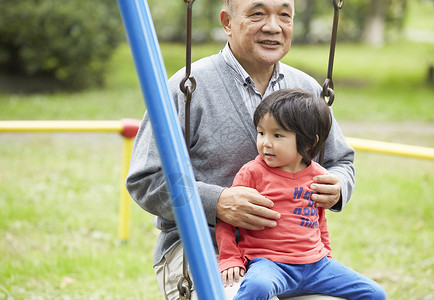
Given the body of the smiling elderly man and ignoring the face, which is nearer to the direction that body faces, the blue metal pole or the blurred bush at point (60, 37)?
the blue metal pole

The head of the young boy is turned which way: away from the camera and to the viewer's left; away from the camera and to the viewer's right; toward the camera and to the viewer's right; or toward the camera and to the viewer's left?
toward the camera and to the viewer's left

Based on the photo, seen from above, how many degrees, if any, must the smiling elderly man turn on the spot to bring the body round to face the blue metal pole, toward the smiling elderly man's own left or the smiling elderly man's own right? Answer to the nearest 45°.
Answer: approximately 45° to the smiling elderly man's own right

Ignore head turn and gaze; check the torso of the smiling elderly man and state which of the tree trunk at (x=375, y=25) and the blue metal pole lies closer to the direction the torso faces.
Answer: the blue metal pole

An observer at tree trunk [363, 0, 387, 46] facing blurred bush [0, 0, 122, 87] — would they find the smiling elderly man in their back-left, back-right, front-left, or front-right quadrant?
front-left

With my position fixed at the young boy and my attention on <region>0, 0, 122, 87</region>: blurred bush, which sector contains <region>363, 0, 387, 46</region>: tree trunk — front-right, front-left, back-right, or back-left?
front-right

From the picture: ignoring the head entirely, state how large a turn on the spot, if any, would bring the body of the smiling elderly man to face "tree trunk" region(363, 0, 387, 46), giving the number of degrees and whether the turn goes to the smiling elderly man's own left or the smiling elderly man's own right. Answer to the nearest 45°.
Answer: approximately 135° to the smiling elderly man's own left

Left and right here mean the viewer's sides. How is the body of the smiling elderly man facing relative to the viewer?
facing the viewer and to the right of the viewer
